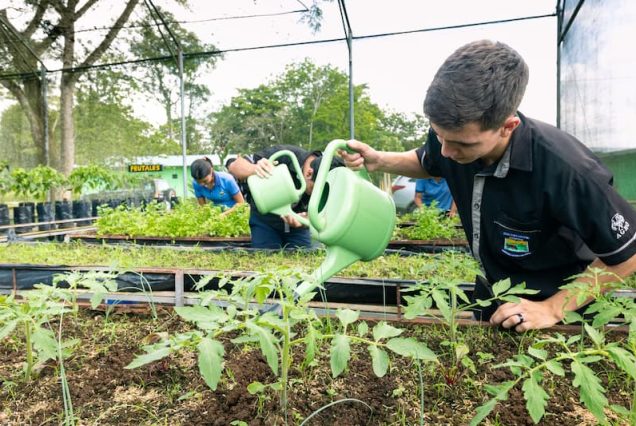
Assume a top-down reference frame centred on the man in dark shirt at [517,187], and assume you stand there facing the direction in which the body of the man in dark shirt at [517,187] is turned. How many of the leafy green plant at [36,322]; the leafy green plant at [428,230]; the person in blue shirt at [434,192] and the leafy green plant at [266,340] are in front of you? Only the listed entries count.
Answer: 2

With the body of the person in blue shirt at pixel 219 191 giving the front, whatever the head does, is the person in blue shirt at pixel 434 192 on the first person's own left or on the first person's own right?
on the first person's own left

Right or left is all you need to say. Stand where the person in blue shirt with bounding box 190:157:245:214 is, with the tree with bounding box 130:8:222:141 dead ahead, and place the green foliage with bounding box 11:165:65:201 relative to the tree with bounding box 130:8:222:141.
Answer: left

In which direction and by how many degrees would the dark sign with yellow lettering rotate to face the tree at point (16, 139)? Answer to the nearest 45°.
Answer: approximately 135° to its right

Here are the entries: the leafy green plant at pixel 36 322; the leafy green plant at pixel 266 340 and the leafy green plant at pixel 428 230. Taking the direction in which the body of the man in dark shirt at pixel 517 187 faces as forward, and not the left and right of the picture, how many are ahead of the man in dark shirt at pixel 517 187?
2

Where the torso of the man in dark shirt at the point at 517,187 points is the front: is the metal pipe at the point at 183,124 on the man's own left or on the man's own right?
on the man's own right

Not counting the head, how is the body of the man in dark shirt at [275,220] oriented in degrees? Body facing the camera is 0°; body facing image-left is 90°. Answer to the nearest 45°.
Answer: approximately 0°

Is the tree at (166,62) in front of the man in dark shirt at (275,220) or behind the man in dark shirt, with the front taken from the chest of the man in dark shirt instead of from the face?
behind

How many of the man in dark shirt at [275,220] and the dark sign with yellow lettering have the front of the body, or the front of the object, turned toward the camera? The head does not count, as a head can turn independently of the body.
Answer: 2

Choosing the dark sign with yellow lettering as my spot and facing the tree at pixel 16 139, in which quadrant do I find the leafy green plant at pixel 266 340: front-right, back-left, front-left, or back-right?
back-left

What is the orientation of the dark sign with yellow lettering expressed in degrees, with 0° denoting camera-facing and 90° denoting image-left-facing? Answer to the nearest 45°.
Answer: approximately 0°

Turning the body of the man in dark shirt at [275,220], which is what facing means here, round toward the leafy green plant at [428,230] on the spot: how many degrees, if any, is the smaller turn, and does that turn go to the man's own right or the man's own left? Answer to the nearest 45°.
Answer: approximately 90° to the man's own left
